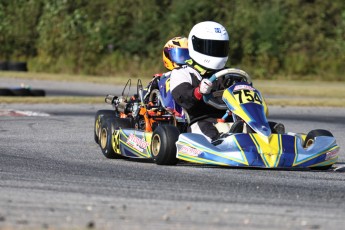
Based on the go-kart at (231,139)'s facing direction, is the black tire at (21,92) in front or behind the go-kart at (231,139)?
behind

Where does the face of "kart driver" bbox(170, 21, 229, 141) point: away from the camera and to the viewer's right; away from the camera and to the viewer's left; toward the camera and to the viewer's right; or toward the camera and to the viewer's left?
toward the camera and to the viewer's right

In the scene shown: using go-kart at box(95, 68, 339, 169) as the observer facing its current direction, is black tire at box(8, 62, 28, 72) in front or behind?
behind

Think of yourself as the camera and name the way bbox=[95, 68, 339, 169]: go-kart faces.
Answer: facing the viewer and to the right of the viewer
